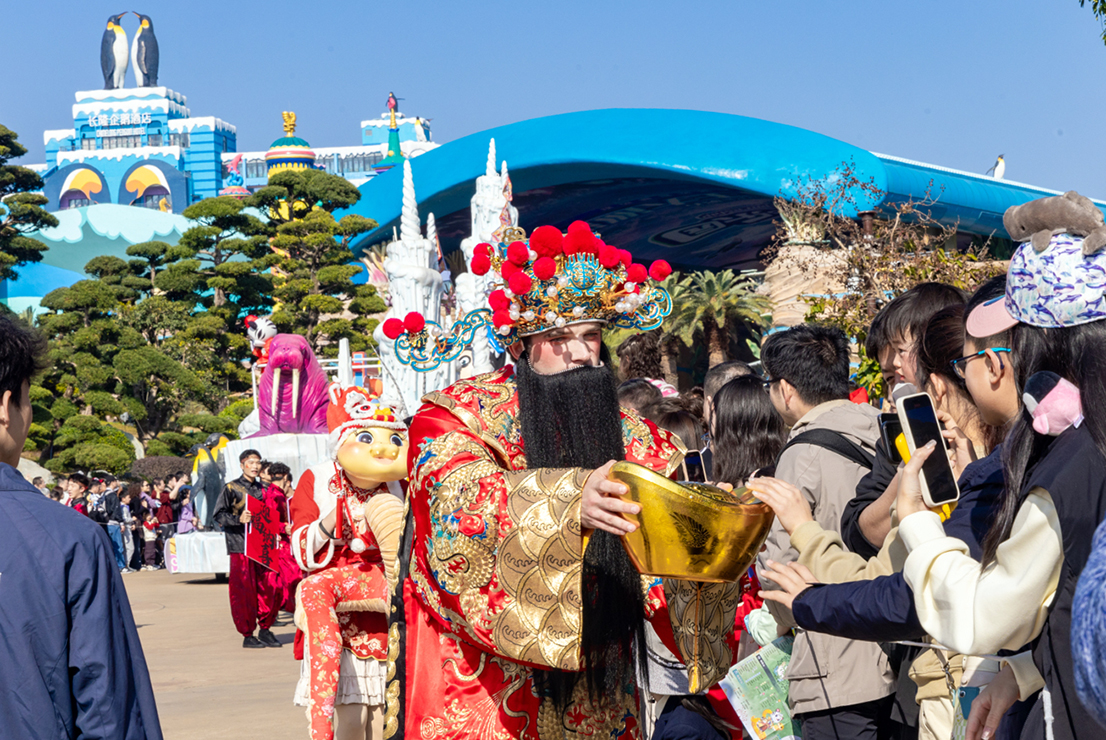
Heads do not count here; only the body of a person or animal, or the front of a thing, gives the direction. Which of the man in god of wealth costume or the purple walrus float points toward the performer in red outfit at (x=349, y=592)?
the purple walrus float

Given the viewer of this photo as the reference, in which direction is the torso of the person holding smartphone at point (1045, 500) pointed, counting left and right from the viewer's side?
facing to the left of the viewer

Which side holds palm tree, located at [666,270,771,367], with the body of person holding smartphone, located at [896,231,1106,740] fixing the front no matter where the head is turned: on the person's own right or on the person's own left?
on the person's own right

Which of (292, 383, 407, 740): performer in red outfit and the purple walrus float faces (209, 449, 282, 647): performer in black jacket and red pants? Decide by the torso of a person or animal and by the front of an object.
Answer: the purple walrus float

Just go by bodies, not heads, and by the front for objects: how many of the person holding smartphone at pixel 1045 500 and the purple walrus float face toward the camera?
1

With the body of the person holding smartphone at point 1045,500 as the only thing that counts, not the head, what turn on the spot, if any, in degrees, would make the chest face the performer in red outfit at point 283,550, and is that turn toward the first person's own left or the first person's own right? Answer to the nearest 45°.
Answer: approximately 45° to the first person's own right

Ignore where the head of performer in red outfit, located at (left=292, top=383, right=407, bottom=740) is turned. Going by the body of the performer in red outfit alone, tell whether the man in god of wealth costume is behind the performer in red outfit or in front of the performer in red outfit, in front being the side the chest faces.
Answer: in front

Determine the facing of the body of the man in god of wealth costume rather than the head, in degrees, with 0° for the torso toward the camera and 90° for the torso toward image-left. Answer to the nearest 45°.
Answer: approximately 315°

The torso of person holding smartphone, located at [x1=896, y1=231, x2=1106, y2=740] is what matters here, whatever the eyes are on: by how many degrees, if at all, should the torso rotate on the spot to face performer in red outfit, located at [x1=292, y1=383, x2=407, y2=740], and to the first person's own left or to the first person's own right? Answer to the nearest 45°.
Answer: approximately 45° to the first person's own right

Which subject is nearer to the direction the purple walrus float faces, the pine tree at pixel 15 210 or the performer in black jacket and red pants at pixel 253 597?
the performer in black jacket and red pants
